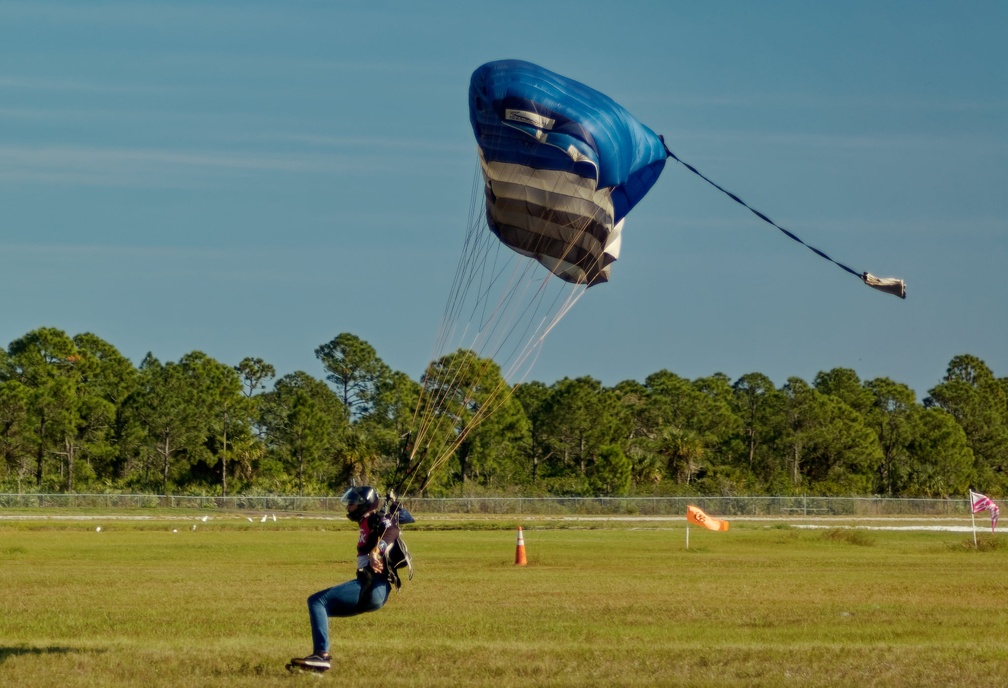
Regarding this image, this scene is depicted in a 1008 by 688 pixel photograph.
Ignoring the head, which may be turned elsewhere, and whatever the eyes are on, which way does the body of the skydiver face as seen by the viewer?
to the viewer's left
